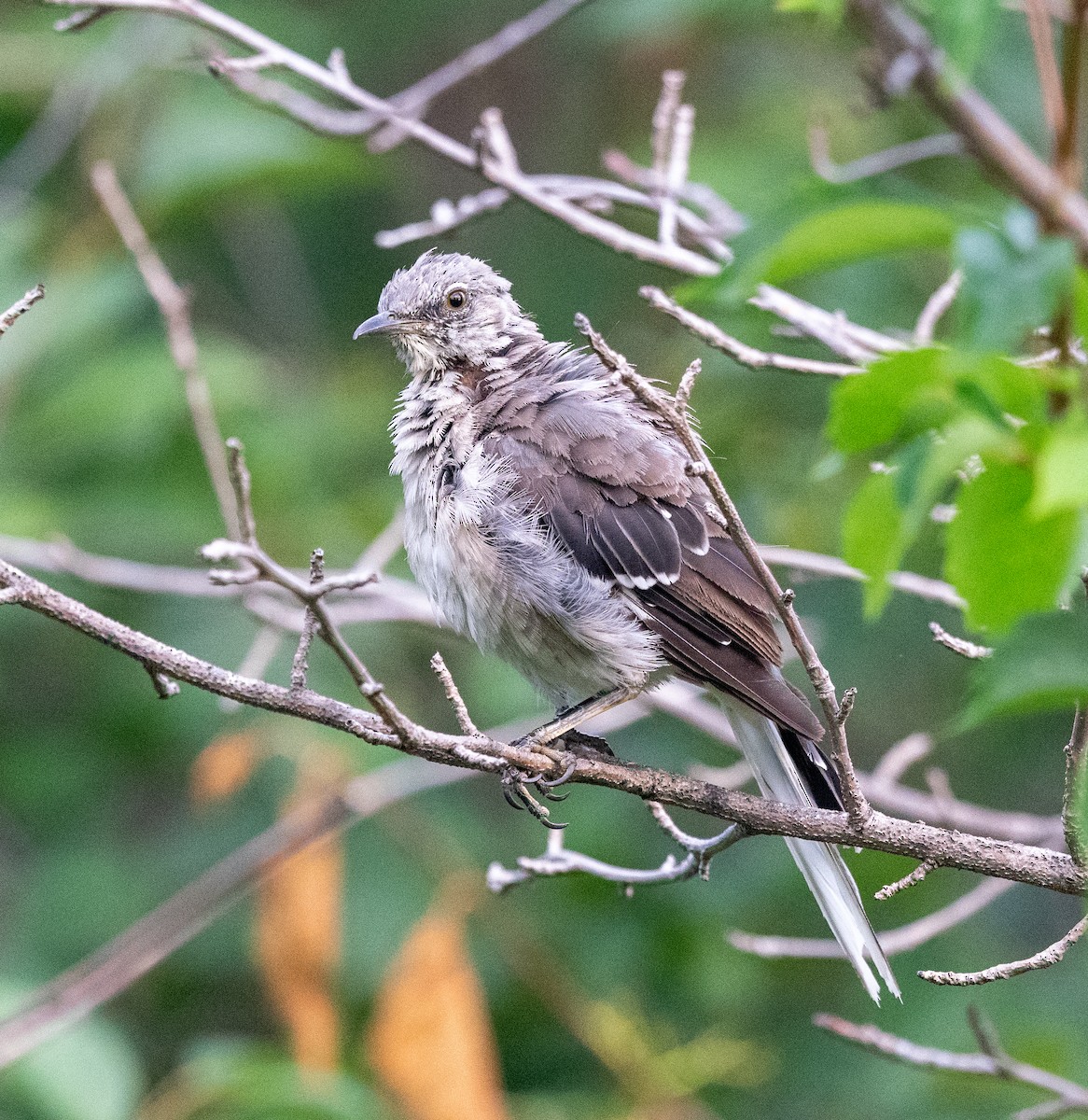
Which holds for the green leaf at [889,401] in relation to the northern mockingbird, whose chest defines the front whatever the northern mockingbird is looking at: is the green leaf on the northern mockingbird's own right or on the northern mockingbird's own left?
on the northern mockingbird's own left

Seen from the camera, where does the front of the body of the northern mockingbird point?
to the viewer's left

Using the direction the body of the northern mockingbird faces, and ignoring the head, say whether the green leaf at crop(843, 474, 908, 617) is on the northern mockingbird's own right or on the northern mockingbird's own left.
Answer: on the northern mockingbird's own left

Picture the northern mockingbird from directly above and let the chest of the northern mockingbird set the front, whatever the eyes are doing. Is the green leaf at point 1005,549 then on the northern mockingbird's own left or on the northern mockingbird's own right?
on the northern mockingbird's own left

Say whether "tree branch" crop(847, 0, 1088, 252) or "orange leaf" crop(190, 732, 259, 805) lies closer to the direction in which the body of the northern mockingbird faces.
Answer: the orange leaf

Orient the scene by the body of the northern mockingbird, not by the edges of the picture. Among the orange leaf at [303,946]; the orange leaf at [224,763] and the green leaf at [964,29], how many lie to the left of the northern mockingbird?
1

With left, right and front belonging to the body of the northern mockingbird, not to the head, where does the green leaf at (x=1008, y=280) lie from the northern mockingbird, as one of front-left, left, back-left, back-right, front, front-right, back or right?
left
